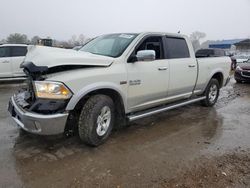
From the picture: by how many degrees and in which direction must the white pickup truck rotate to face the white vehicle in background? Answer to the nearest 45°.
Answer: approximately 90° to its right

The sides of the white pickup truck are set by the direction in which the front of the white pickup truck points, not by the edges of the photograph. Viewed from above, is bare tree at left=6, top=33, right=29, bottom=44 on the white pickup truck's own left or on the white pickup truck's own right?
on the white pickup truck's own right

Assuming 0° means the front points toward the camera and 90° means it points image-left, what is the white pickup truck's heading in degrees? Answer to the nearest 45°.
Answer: approximately 45°

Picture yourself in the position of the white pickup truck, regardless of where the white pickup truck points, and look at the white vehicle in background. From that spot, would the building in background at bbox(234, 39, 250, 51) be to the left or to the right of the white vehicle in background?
right

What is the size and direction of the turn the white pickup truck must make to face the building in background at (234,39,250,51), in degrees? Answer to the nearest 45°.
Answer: approximately 180°
